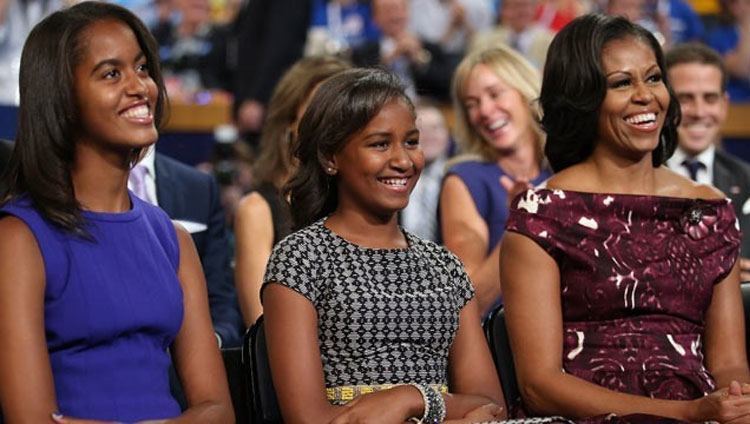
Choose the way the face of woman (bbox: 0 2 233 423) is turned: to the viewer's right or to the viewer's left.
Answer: to the viewer's right

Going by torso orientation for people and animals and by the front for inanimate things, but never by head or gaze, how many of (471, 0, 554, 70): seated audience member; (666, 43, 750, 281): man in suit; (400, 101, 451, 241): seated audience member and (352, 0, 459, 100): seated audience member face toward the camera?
4

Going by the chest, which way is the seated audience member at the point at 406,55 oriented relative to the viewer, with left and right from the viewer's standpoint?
facing the viewer

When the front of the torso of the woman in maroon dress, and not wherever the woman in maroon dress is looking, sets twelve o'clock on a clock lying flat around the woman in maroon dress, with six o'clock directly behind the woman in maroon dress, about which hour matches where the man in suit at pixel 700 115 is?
The man in suit is roughly at 8 o'clock from the woman in maroon dress.

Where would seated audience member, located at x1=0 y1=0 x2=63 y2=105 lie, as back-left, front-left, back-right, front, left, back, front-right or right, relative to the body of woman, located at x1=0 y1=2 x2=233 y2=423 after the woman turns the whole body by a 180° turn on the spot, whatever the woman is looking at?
front-right

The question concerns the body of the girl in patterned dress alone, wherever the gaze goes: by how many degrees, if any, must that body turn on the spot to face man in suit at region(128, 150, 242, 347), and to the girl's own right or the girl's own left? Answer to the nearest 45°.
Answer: approximately 180°

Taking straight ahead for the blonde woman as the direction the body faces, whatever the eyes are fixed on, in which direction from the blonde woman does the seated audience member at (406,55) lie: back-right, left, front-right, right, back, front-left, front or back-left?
back-left

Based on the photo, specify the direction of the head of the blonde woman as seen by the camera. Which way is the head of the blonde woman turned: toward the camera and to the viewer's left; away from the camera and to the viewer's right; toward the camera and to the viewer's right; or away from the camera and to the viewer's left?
toward the camera and to the viewer's left

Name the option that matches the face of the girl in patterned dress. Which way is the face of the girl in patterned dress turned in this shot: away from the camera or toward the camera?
toward the camera

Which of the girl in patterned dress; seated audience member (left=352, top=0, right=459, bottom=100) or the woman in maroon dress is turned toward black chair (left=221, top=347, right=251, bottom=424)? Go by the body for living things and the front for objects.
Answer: the seated audience member

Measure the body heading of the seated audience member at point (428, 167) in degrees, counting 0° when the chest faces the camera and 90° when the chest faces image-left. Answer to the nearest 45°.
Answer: approximately 0°

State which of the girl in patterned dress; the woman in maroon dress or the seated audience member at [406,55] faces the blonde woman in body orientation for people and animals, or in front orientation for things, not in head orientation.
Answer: the seated audience member

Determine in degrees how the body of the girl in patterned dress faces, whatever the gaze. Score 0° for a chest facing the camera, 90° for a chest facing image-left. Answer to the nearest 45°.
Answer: approximately 315°

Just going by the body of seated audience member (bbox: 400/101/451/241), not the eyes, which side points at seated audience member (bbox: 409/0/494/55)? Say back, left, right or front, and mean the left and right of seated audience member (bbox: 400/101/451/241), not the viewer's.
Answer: back

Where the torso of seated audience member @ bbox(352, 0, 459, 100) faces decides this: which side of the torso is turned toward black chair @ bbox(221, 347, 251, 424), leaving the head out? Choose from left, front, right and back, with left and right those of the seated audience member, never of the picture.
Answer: front
